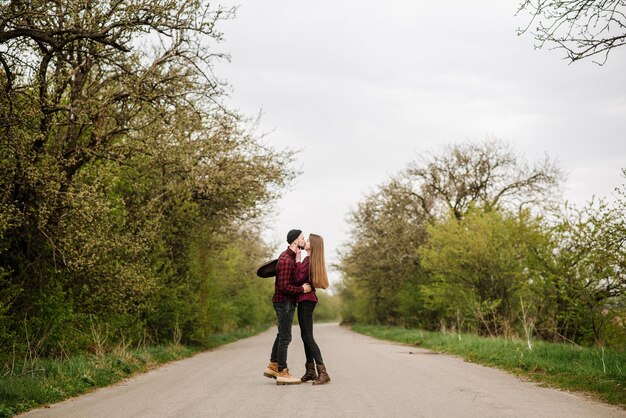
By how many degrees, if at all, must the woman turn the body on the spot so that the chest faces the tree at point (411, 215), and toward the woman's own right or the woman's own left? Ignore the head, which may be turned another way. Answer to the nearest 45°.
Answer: approximately 90° to the woman's own right

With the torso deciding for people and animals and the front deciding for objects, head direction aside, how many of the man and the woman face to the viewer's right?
1

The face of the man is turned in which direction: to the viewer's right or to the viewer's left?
to the viewer's right

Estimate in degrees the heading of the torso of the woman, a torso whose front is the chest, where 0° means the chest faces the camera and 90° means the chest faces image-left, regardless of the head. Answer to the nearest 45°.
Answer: approximately 90°

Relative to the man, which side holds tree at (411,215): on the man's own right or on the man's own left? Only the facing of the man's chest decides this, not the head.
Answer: on the man's own left

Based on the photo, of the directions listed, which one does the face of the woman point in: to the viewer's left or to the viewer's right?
to the viewer's left

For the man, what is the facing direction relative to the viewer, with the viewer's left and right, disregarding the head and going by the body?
facing to the right of the viewer

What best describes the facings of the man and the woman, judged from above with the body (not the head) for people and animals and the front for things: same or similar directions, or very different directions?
very different directions

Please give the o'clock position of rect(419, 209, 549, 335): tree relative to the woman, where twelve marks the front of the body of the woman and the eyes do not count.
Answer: The tree is roughly at 4 o'clock from the woman.
